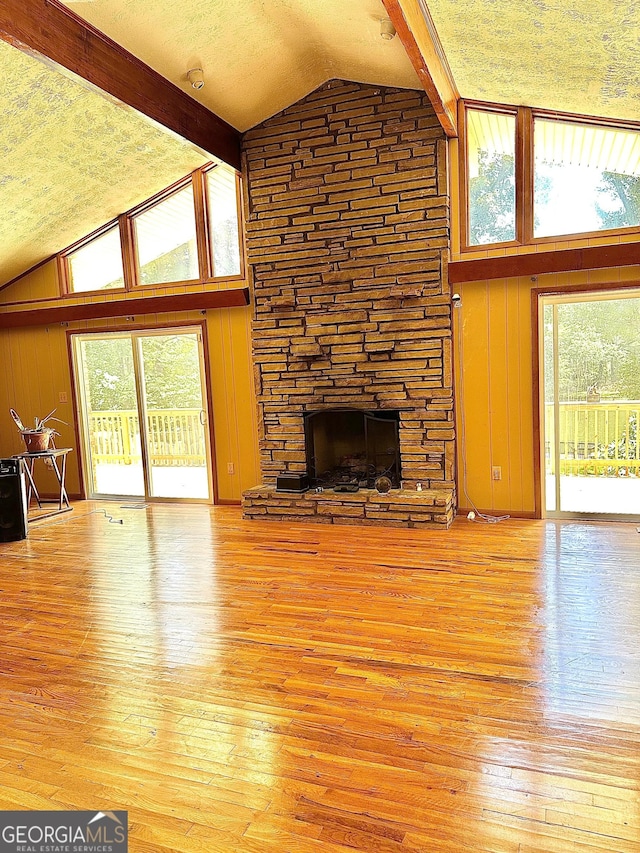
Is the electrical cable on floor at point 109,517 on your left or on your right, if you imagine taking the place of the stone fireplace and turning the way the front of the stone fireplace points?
on your right

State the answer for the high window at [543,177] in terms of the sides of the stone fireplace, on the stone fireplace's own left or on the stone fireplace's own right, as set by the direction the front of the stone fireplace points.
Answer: on the stone fireplace's own left

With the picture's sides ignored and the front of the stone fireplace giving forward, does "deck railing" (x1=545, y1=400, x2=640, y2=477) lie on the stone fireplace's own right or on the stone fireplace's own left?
on the stone fireplace's own left

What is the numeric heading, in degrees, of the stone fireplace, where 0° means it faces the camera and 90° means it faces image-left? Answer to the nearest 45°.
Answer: approximately 0°

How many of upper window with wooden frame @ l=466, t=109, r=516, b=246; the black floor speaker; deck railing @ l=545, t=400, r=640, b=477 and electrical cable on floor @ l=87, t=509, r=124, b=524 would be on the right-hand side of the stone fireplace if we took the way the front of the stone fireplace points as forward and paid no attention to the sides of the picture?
2
